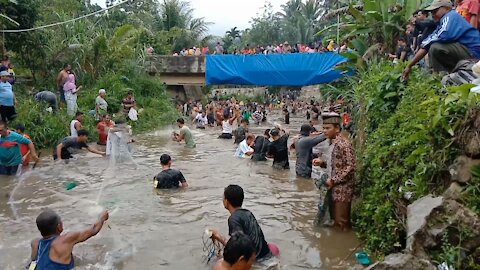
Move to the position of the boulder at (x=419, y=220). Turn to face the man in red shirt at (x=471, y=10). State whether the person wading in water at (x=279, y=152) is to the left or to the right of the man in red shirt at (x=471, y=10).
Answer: left

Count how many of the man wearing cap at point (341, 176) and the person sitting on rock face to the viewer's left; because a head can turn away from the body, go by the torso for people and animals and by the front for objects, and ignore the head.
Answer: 2

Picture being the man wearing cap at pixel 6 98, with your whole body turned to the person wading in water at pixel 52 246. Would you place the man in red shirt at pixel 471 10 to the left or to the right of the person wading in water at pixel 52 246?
left

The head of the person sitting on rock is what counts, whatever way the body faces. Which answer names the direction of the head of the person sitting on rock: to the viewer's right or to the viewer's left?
to the viewer's left

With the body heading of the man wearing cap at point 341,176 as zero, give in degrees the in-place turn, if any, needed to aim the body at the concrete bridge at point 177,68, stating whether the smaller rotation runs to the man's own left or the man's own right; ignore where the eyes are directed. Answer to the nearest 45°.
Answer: approximately 45° to the man's own right

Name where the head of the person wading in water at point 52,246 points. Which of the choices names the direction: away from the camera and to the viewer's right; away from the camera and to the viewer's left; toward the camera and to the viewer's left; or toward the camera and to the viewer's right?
away from the camera and to the viewer's right

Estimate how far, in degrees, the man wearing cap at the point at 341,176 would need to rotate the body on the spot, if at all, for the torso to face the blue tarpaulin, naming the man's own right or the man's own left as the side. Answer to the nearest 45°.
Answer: approximately 90° to the man's own right

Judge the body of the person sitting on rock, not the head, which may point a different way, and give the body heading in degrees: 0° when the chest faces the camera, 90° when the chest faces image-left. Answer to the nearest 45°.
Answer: approximately 90°

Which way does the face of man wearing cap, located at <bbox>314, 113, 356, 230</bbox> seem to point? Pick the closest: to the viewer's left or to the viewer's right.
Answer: to the viewer's left

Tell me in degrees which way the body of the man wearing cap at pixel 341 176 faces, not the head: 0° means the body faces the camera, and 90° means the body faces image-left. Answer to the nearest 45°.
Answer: approximately 90°
